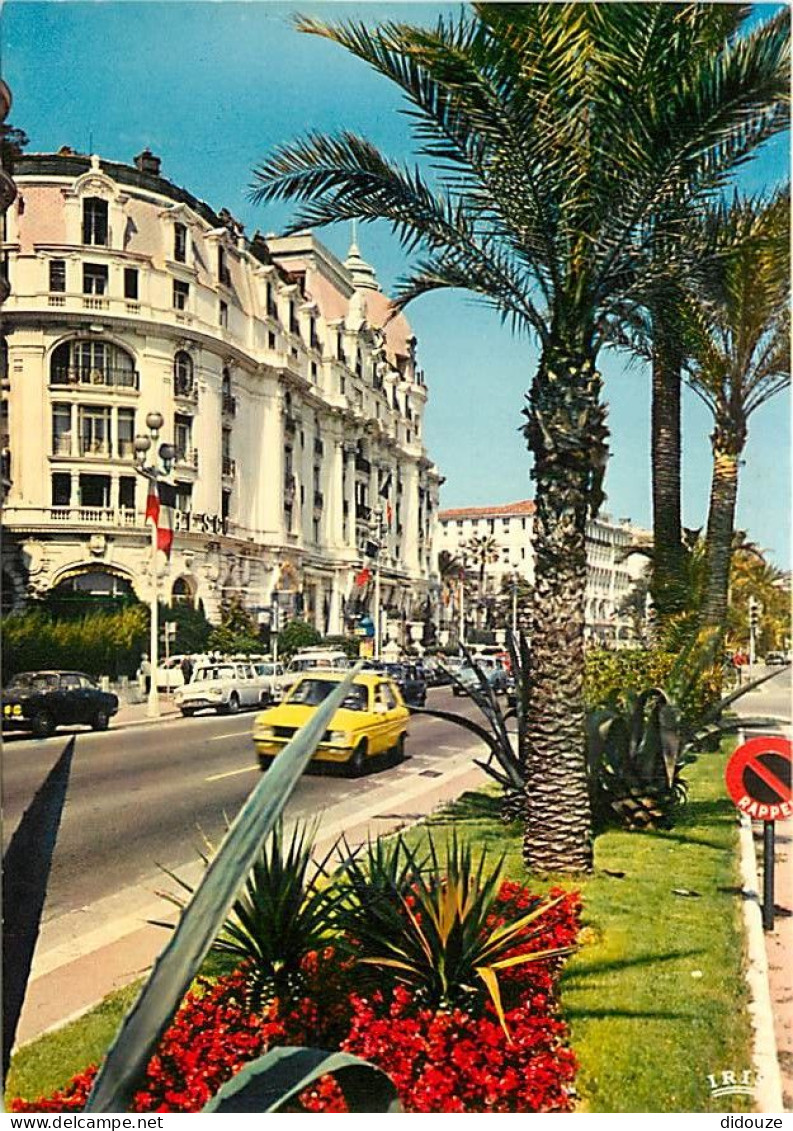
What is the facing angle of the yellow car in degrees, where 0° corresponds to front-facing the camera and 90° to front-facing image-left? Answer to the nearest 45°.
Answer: approximately 45°

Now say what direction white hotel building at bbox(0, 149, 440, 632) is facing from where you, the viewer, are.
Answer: facing the viewer and to the right of the viewer

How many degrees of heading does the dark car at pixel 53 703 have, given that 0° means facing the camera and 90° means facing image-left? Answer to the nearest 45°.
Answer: approximately 45°

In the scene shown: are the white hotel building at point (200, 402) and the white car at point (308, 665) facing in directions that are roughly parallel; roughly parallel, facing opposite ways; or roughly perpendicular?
roughly perpendicular

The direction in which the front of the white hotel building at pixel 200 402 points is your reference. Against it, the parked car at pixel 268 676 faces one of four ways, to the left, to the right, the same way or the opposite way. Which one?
to the right

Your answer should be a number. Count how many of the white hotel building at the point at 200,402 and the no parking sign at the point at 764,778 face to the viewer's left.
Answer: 0

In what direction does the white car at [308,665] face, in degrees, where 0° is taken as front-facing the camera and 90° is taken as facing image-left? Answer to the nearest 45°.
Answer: approximately 45°

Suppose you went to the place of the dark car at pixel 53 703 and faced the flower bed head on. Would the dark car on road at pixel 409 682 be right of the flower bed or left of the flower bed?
left
